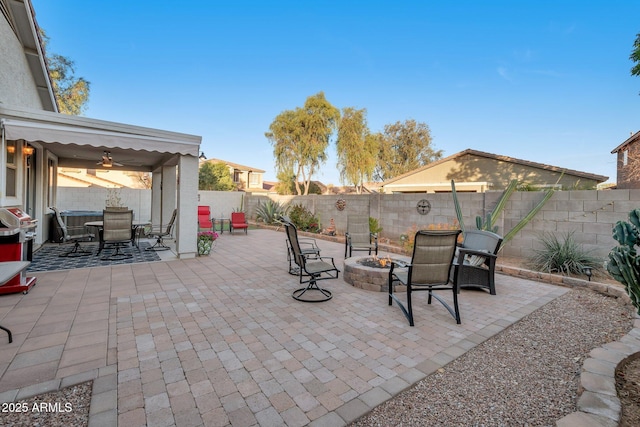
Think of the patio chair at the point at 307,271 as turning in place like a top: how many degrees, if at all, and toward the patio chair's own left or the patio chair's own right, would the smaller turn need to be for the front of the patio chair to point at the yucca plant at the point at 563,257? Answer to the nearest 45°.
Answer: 0° — it already faces it

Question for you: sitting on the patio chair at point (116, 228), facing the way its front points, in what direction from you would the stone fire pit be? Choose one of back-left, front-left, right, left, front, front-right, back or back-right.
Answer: back-right

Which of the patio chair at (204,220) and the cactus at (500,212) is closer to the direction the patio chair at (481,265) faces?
the patio chair

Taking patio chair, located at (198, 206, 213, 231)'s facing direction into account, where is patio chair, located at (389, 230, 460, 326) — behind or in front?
in front

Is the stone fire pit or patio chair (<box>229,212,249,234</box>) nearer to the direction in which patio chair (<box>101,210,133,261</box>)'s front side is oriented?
the patio chair

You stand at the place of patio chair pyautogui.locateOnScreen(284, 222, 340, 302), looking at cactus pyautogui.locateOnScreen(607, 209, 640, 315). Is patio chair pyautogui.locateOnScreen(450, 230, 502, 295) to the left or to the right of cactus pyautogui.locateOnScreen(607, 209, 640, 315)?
left

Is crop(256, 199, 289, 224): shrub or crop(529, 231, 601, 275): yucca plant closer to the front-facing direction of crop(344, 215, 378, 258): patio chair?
the yucca plant

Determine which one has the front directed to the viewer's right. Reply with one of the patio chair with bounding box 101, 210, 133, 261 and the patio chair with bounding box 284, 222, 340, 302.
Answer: the patio chair with bounding box 284, 222, 340, 302

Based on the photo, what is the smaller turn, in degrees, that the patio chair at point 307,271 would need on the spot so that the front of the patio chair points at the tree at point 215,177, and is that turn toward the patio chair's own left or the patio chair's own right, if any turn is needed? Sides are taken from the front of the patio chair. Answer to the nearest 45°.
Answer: approximately 90° to the patio chair's own left

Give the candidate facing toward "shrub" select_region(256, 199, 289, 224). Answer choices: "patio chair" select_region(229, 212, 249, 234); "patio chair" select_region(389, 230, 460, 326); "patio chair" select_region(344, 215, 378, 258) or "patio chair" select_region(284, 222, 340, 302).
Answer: "patio chair" select_region(389, 230, 460, 326)

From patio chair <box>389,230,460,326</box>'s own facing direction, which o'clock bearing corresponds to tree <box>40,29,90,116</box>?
The tree is roughly at 11 o'clock from the patio chair.

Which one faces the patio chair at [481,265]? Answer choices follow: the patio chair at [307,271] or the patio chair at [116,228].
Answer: the patio chair at [307,271]

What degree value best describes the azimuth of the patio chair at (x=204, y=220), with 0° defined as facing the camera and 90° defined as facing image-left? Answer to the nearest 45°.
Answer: approximately 315°

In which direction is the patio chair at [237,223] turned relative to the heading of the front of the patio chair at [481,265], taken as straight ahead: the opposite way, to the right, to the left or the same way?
to the left

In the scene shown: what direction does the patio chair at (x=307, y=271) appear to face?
to the viewer's right

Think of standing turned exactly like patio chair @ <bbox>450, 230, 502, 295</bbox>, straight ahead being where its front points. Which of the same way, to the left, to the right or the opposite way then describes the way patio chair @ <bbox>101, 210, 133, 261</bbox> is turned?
to the right
